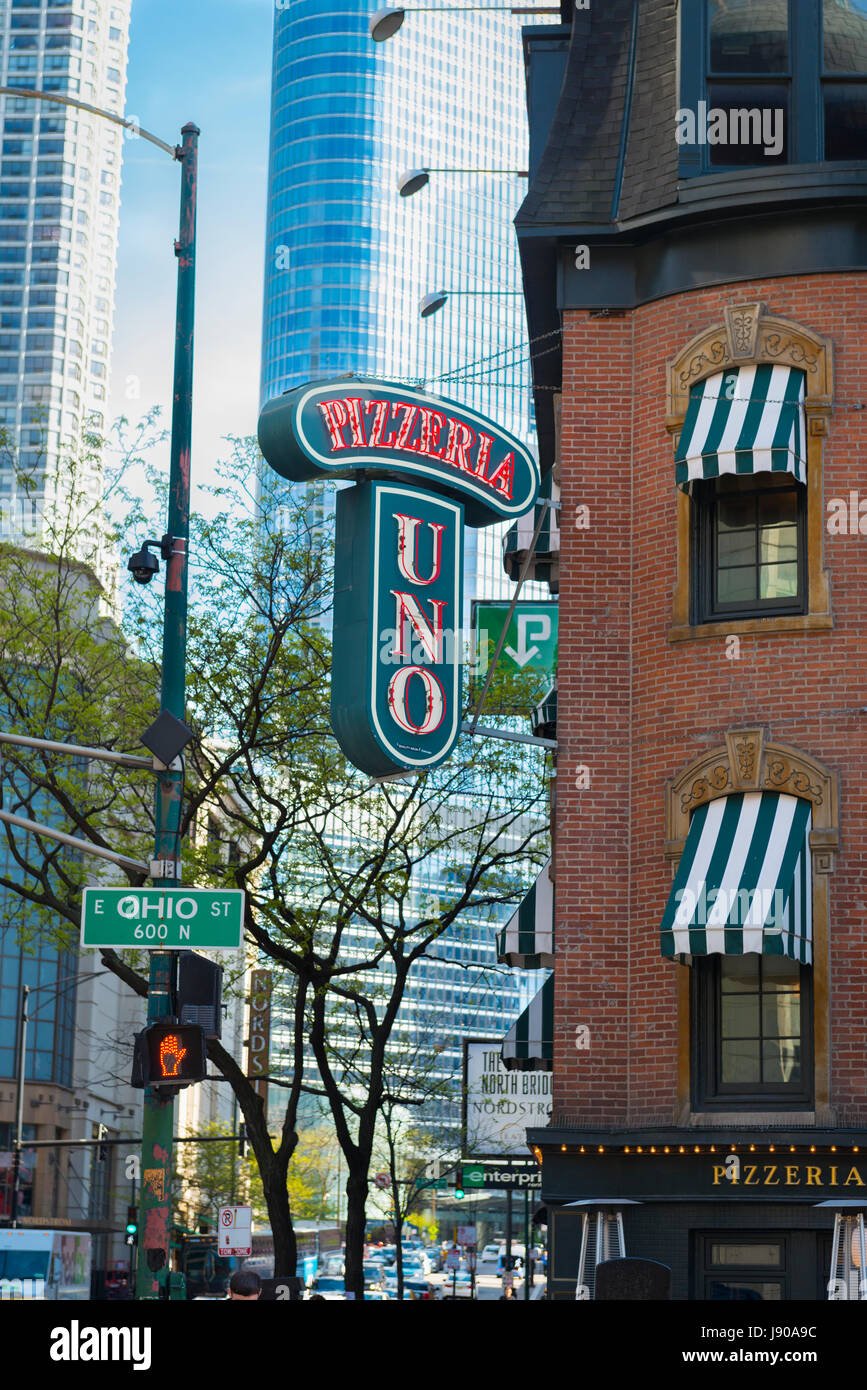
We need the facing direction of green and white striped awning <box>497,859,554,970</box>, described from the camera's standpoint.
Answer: facing to the left of the viewer

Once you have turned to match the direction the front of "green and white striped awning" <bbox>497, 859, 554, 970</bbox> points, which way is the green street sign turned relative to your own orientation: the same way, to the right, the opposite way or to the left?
to the left

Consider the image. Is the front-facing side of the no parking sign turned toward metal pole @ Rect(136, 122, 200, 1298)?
yes

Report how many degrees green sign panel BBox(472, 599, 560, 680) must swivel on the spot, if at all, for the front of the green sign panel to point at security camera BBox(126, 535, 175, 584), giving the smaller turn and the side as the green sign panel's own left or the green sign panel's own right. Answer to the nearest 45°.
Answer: approximately 45° to the green sign panel's own right

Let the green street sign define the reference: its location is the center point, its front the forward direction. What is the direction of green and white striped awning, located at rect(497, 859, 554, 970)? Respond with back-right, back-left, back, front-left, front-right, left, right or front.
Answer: back-left

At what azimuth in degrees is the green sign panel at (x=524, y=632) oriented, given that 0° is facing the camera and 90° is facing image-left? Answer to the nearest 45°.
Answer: approximately 0°

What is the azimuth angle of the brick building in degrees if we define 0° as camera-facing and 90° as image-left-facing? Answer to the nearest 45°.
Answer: approximately 0°
